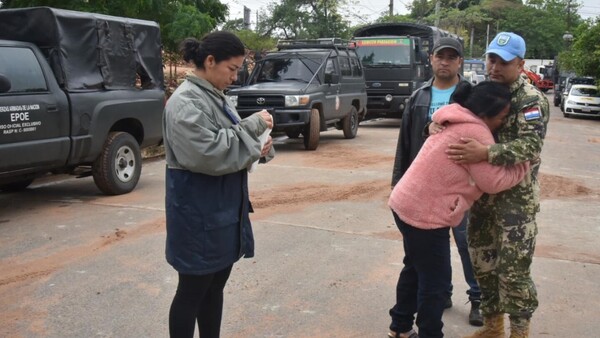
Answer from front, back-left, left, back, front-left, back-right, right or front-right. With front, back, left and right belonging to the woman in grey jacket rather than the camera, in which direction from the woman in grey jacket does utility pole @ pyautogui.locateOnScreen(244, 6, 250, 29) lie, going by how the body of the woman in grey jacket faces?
left

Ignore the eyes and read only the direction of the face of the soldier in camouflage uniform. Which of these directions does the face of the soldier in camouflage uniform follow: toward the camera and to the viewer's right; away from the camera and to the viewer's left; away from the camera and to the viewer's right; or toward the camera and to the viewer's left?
toward the camera and to the viewer's left

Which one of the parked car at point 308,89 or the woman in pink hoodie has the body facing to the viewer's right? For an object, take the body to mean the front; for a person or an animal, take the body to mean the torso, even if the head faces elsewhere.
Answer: the woman in pink hoodie

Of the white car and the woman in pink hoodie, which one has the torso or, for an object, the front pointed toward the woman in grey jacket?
the white car

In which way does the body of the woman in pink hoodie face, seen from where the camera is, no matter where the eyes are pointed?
to the viewer's right
